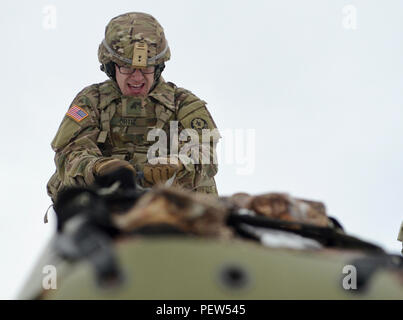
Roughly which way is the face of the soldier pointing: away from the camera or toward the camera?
toward the camera

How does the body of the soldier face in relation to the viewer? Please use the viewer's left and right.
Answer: facing the viewer
